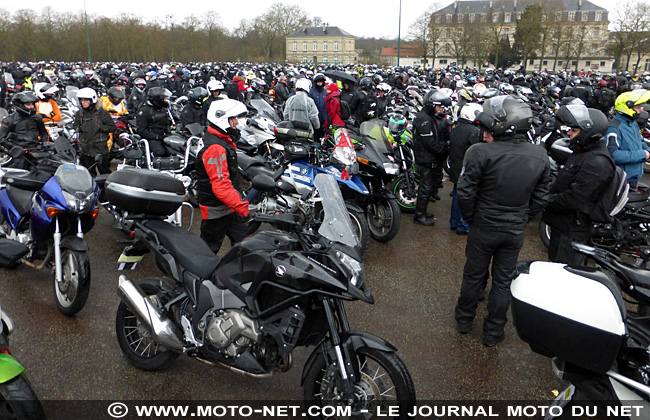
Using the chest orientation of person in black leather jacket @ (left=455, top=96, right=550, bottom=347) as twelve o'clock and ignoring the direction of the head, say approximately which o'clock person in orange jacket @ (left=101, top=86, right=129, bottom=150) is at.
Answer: The person in orange jacket is roughly at 10 o'clock from the person in black leather jacket.

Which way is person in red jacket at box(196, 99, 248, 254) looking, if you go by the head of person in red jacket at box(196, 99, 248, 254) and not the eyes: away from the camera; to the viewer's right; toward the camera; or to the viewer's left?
to the viewer's right

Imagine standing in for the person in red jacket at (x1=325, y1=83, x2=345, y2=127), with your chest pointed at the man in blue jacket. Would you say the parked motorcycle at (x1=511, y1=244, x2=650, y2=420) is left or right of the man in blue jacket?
right

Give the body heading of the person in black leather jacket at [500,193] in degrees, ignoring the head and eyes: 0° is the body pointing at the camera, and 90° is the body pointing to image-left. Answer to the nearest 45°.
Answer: approximately 180°

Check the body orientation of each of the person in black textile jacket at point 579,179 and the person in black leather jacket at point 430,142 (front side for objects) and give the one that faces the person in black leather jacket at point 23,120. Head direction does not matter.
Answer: the person in black textile jacket at point 579,179

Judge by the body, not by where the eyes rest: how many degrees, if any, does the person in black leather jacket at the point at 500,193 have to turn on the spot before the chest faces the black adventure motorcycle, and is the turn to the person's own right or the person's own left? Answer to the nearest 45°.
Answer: approximately 135° to the person's own left

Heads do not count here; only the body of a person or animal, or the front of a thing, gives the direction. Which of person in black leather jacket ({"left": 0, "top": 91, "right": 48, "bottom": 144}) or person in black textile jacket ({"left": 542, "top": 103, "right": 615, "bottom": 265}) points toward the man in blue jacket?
person in black leather jacket ({"left": 0, "top": 91, "right": 48, "bottom": 144})

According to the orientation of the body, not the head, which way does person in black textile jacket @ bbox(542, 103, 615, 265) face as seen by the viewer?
to the viewer's left

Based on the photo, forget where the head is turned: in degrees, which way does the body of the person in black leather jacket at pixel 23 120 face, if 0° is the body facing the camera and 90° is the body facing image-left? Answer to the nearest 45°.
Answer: approximately 315°

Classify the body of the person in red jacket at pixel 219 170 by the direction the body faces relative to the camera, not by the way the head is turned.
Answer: to the viewer's right

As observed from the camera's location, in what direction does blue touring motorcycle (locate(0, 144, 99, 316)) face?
facing the viewer and to the right of the viewer

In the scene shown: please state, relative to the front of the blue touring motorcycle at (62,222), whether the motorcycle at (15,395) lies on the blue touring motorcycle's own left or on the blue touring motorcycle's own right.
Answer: on the blue touring motorcycle's own right

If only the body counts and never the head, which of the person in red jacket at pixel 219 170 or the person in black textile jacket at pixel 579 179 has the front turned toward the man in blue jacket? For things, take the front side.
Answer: the person in red jacket

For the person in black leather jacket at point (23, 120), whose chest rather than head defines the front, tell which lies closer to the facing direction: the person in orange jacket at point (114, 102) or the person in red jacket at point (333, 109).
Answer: the person in red jacket

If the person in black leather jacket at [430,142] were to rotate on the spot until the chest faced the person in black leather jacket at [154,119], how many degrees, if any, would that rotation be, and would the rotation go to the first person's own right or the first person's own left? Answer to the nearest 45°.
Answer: approximately 180°
